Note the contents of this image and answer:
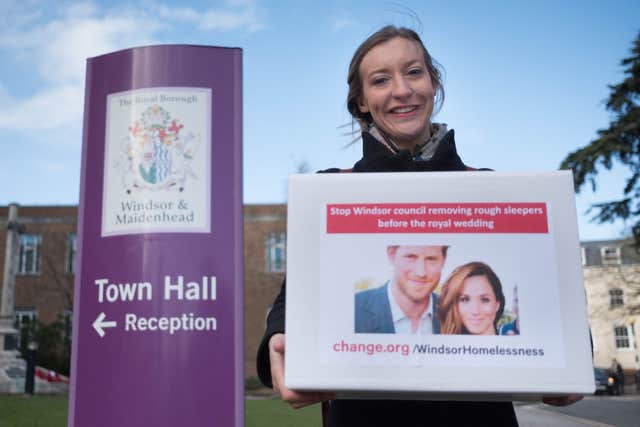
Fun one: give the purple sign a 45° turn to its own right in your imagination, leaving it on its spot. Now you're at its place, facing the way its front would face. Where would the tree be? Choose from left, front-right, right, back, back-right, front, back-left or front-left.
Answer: back

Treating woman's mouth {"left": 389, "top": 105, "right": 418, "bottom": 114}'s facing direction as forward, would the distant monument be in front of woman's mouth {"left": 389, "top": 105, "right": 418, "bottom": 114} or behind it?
behind

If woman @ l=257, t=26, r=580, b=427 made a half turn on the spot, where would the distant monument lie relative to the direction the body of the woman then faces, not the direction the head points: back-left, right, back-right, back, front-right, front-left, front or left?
front-left

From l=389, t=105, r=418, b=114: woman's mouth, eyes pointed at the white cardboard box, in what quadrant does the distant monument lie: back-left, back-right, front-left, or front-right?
back-right

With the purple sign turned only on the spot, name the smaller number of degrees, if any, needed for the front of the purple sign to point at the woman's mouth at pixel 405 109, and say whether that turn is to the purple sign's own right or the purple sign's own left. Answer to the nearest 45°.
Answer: approximately 45° to the purple sign's own left

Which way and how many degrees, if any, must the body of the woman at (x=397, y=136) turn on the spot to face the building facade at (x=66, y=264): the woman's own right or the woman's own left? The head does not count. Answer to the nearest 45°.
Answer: approximately 135° to the woman's own right

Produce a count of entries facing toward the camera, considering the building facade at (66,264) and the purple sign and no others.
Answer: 2

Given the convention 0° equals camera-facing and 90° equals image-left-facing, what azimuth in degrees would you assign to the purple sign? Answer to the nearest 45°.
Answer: approximately 0°

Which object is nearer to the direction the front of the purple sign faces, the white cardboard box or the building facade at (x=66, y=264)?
the white cardboard box

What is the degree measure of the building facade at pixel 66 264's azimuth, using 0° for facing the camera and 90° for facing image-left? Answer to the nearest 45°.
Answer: approximately 0°
